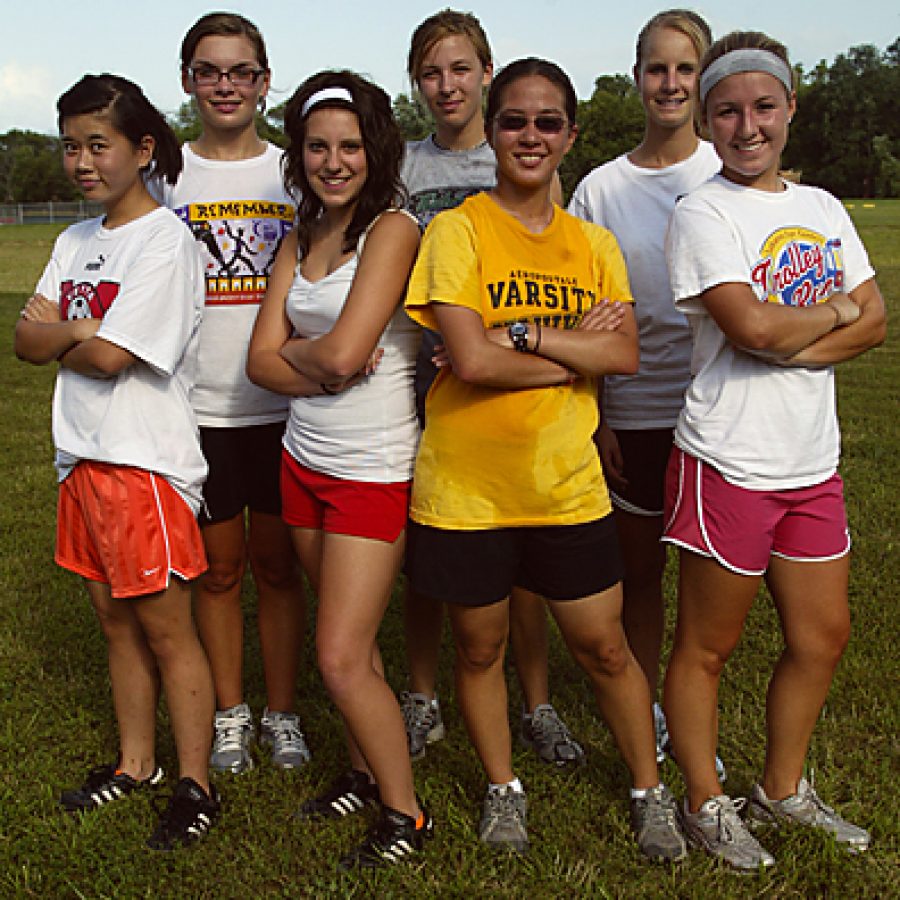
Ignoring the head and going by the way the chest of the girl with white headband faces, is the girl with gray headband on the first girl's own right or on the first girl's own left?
on the first girl's own left

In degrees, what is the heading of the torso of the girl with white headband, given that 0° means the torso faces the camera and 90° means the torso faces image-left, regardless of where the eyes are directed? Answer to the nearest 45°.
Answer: approximately 45°

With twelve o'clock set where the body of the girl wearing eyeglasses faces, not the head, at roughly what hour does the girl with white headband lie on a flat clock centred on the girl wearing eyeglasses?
The girl with white headband is roughly at 11 o'clock from the girl wearing eyeglasses.

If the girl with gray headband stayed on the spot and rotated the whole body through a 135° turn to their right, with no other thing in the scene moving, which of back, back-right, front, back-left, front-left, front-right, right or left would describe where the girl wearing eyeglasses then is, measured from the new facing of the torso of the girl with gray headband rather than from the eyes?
front

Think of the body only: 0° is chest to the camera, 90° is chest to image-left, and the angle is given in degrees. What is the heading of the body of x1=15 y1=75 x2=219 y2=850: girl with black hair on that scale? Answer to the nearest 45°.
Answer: approximately 45°

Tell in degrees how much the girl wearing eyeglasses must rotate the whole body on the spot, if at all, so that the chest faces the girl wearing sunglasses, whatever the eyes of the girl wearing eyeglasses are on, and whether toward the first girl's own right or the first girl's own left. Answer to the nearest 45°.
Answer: approximately 45° to the first girl's own left

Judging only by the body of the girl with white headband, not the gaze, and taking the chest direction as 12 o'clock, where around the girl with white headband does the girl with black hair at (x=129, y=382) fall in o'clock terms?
The girl with black hair is roughly at 2 o'clock from the girl with white headband.

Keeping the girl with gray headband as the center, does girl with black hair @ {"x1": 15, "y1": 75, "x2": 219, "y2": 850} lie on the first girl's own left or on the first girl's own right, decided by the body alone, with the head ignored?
on the first girl's own right
